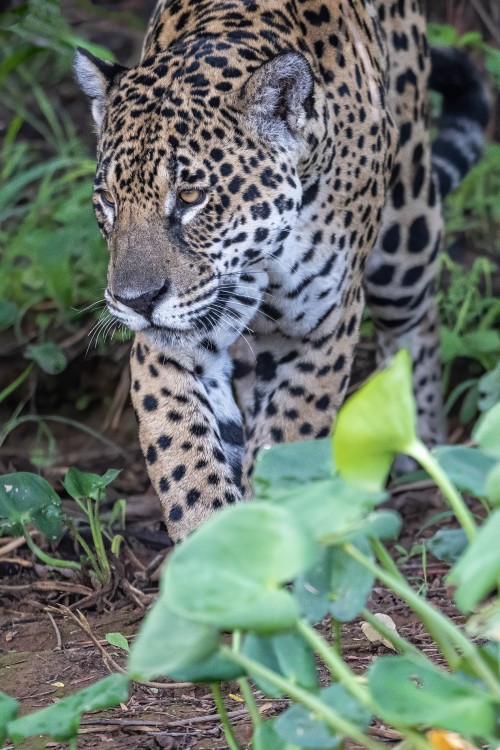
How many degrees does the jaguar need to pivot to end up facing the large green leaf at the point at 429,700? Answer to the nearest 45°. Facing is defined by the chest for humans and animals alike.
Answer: approximately 45° to its left

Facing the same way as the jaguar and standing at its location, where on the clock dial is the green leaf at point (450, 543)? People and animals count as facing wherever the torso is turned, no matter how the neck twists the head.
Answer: The green leaf is roughly at 10 o'clock from the jaguar.

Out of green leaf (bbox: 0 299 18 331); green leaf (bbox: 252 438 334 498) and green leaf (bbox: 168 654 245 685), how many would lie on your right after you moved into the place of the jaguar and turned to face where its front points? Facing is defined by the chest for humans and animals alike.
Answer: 1

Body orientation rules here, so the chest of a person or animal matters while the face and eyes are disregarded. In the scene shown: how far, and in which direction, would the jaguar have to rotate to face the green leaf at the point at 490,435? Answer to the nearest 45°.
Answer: approximately 45° to its left

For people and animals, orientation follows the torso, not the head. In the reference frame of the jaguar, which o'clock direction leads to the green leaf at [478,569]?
The green leaf is roughly at 10 o'clock from the jaguar.

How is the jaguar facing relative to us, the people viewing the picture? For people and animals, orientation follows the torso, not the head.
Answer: facing the viewer and to the left of the viewer

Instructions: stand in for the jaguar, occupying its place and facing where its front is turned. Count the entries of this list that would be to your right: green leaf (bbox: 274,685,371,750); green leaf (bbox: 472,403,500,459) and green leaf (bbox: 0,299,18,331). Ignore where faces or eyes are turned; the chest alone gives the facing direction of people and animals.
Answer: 1

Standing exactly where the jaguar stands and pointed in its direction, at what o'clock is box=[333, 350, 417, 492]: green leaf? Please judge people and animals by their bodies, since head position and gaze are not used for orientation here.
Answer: The green leaf is roughly at 10 o'clock from the jaguar.

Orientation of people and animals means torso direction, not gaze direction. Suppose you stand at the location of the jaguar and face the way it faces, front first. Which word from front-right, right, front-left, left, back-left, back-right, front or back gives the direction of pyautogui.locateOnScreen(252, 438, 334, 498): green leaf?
front-left
